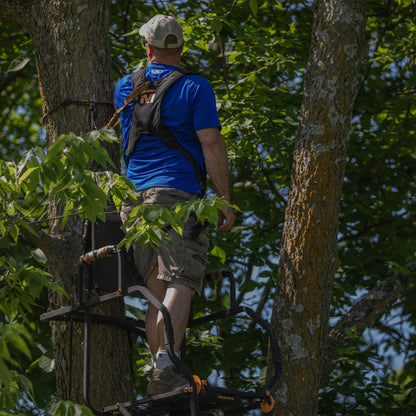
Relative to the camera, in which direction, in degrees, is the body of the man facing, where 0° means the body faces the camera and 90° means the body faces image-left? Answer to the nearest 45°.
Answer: approximately 225°

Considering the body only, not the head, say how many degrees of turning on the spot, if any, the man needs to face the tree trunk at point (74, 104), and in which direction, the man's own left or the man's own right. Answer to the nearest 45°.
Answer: approximately 90° to the man's own left

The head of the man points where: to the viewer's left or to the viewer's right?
to the viewer's left
